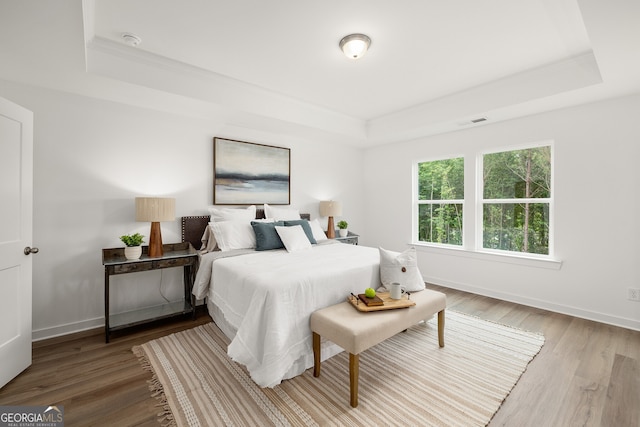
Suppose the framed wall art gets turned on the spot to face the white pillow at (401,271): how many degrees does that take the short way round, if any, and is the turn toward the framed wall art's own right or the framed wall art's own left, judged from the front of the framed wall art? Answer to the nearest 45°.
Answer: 0° — it already faces it

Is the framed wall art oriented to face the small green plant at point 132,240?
no

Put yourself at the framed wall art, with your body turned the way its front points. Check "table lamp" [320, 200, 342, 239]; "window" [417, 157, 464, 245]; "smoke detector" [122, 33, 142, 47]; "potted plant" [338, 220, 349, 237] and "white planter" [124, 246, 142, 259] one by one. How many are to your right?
2

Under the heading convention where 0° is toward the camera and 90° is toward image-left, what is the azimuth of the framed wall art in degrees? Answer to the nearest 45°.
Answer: approximately 315°

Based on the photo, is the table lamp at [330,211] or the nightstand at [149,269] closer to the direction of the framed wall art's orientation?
the table lamp

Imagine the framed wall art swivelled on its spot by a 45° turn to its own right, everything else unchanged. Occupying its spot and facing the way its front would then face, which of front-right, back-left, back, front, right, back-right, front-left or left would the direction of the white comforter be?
front

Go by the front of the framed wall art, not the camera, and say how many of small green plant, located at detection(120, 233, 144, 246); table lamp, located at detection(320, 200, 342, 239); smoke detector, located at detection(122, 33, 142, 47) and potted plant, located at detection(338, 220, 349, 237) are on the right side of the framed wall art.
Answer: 2

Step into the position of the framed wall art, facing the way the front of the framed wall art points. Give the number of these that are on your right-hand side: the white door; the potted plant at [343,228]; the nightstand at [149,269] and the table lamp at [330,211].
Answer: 2

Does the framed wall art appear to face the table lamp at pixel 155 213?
no

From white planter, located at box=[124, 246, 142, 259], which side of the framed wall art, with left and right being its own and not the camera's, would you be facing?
right

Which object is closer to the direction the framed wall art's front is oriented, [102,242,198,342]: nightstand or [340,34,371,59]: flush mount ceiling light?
the flush mount ceiling light

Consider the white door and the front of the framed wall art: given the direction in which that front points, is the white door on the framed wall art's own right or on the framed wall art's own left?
on the framed wall art's own right

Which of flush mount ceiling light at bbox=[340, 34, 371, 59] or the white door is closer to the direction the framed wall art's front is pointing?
the flush mount ceiling light

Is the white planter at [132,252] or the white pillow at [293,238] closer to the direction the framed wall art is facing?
the white pillow

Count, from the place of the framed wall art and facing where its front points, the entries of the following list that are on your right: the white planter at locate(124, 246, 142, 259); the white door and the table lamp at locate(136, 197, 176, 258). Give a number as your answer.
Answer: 3

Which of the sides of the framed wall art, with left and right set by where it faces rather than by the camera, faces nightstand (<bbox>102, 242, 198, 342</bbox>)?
right

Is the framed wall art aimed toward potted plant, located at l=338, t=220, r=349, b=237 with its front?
no
